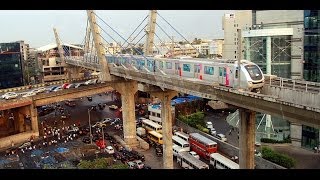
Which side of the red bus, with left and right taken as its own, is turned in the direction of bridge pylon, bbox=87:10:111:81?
back

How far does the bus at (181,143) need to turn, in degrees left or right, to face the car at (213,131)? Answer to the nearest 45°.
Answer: approximately 90° to its left

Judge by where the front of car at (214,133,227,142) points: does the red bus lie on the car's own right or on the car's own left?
on the car's own right
